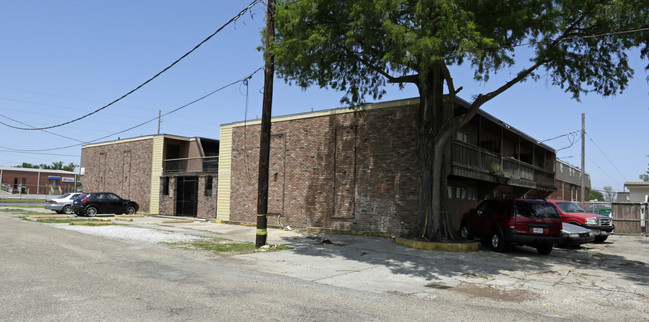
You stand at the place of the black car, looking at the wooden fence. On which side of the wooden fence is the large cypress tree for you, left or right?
right

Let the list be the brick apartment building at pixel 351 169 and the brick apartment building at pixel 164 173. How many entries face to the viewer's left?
0

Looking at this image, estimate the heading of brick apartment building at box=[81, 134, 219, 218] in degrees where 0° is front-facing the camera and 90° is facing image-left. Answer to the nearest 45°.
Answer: approximately 315°

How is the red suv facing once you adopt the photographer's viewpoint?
facing away from the viewer and to the left of the viewer

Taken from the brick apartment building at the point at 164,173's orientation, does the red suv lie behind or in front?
in front

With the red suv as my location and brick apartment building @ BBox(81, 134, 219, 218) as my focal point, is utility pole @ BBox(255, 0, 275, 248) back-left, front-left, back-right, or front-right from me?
front-left

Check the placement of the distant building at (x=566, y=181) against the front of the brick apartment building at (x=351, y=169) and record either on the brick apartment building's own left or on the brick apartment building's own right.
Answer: on the brick apartment building's own left

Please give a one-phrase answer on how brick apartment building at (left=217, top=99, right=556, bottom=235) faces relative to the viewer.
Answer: facing the viewer and to the right of the viewer

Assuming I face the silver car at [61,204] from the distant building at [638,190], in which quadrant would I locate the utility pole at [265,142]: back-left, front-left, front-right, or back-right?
front-left

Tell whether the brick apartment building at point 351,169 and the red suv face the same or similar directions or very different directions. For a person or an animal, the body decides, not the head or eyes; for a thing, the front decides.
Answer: very different directions

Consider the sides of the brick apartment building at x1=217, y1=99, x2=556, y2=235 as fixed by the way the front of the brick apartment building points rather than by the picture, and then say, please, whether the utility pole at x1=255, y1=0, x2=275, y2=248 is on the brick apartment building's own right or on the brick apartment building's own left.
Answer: on the brick apartment building's own right

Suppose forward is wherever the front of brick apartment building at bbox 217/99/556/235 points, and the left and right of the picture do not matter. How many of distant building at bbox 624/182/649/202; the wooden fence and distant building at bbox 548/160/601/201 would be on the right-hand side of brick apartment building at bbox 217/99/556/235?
0
